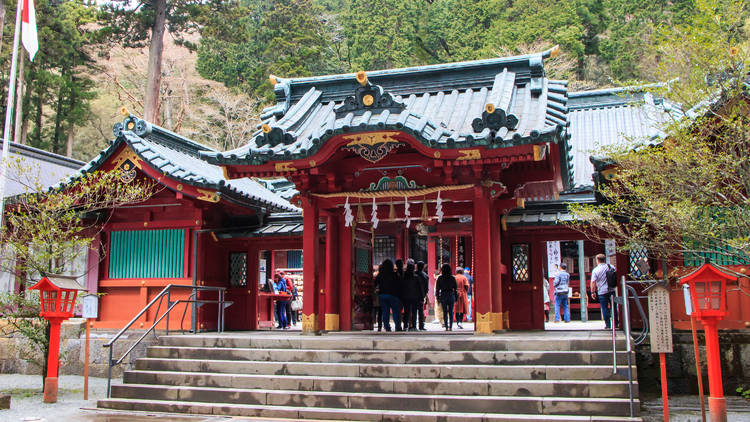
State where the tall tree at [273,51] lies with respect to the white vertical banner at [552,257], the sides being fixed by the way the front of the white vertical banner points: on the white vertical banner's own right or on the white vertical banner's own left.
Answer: on the white vertical banner's own right

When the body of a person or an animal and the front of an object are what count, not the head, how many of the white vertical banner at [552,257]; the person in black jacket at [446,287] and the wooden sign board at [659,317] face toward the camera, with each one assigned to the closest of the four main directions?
2

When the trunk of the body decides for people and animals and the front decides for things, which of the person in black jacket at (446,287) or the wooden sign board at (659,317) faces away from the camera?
the person in black jacket

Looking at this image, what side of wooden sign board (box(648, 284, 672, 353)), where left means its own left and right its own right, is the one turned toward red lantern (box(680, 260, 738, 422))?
left

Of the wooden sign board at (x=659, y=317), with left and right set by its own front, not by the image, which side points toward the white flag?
right

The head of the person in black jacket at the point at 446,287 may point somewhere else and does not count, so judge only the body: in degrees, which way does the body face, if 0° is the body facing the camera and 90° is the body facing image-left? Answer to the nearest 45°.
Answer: approximately 180°

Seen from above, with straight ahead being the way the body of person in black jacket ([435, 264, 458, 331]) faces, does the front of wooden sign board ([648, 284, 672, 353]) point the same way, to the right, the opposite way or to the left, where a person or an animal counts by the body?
the opposite way

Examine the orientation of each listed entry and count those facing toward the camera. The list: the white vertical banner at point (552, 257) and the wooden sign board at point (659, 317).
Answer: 2

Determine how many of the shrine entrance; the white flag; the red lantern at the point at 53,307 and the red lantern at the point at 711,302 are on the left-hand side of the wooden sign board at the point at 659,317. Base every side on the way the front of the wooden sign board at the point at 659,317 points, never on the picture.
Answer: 1

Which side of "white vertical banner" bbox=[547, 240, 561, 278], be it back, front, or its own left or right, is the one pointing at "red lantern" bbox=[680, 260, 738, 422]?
front

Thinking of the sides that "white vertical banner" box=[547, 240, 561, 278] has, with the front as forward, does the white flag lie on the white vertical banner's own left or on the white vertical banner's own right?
on the white vertical banner's own right

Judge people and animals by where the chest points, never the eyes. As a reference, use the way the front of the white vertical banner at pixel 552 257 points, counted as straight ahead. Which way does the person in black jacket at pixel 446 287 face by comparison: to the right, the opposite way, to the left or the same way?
the opposite way
